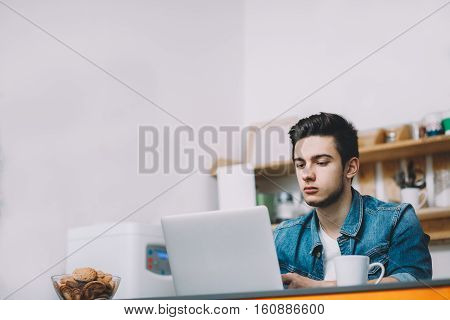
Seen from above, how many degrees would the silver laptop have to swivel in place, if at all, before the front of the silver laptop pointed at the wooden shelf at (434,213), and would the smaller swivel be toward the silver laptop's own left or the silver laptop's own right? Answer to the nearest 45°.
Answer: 0° — it already faces it

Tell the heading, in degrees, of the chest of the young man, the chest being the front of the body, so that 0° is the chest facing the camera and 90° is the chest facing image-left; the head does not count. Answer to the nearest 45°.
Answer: approximately 45°

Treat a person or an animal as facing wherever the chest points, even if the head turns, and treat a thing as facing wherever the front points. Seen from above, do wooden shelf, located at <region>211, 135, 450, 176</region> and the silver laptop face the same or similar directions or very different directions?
very different directions

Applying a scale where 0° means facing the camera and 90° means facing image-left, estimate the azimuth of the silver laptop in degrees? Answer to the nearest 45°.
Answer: approximately 225°

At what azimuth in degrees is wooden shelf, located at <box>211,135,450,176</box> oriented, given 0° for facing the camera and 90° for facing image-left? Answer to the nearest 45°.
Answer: approximately 45°
